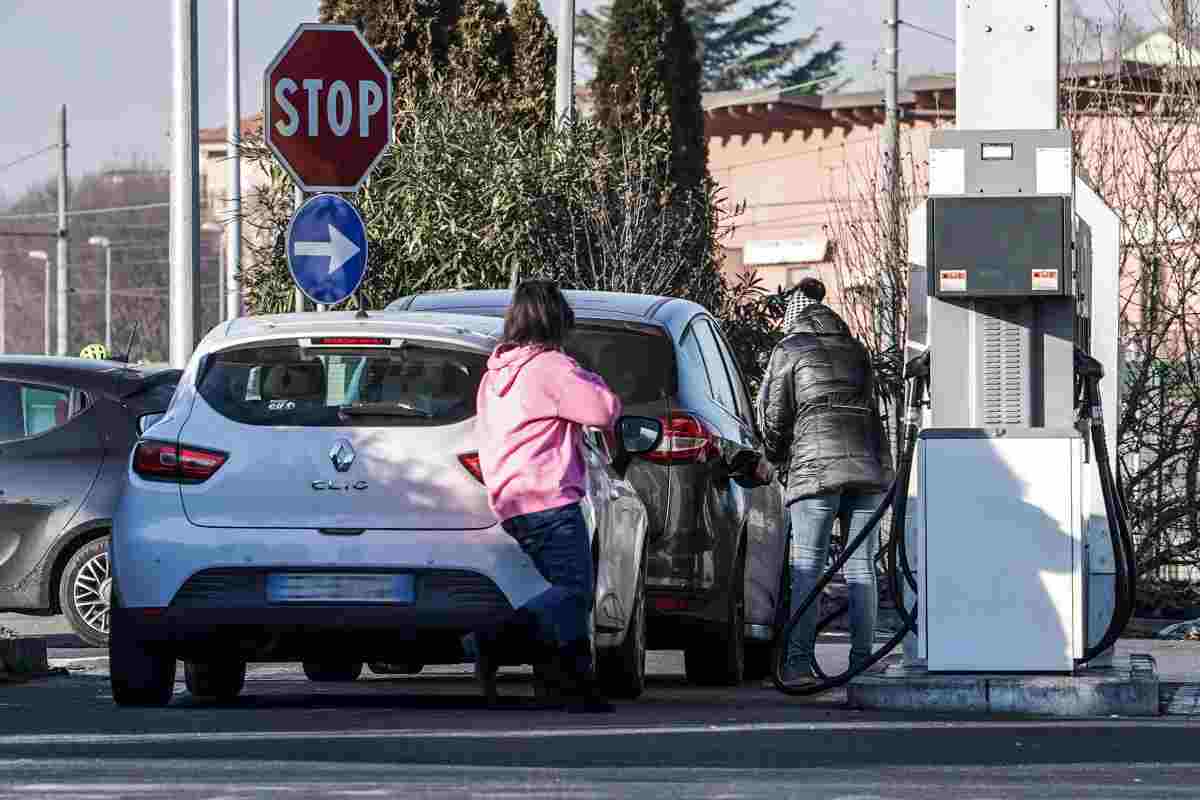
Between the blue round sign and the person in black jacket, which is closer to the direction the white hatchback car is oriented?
the blue round sign

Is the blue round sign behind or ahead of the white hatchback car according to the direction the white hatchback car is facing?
ahead

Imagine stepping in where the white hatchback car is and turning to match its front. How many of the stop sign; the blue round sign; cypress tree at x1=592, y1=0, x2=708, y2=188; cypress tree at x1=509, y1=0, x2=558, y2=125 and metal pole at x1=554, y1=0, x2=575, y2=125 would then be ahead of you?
5

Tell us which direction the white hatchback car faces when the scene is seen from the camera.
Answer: facing away from the viewer

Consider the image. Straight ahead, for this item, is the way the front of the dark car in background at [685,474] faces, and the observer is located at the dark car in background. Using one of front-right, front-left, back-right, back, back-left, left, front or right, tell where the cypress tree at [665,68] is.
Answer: front

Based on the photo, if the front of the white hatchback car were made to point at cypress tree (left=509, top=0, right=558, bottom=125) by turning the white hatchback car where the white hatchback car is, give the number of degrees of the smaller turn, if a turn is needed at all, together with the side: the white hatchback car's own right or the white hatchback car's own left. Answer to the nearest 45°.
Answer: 0° — it already faces it

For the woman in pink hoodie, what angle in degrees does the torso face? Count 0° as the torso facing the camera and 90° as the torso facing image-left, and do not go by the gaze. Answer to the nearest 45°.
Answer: approximately 225°

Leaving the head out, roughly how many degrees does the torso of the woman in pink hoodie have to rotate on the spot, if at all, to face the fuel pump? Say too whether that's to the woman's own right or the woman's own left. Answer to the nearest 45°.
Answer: approximately 45° to the woman's own right

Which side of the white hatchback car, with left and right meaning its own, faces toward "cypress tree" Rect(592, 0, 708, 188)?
front

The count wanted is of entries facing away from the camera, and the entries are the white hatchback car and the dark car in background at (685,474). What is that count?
2

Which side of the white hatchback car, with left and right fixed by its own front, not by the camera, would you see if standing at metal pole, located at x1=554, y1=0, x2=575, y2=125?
front

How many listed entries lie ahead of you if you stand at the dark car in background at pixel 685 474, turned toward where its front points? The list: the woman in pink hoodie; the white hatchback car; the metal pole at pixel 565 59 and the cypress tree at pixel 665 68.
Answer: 2

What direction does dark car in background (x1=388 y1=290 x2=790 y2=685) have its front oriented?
away from the camera

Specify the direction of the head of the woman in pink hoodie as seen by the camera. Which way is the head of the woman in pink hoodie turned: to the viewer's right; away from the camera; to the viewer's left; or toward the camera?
away from the camera

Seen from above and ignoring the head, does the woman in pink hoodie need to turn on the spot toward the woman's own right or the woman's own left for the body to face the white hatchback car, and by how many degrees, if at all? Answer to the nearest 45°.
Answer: approximately 135° to the woman's own left
